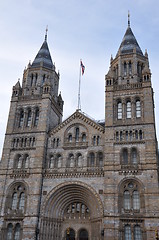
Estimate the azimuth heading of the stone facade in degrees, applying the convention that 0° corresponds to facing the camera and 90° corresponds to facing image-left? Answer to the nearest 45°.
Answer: approximately 0°
